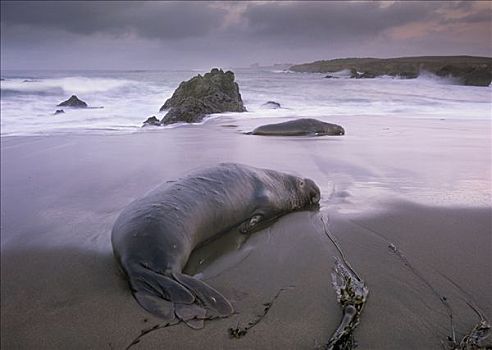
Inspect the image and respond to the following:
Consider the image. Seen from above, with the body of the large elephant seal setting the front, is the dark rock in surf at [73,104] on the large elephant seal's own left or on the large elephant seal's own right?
on the large elephant seal's own left

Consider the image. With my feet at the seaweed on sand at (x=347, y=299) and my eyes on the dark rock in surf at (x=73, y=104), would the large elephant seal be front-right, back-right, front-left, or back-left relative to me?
front-left

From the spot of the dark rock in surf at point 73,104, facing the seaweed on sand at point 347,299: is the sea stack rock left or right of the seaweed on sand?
left

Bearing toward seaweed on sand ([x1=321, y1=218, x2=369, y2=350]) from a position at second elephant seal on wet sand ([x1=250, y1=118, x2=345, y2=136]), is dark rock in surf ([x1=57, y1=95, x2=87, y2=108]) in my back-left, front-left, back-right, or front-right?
back-right

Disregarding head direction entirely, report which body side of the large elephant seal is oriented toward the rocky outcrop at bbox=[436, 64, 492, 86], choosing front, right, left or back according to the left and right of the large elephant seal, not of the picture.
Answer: front

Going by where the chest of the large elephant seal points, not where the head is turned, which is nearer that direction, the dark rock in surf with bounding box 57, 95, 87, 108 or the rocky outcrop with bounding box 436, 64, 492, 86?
the rocky outcrop

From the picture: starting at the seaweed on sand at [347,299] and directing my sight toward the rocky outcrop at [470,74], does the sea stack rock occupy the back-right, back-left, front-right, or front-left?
front-left

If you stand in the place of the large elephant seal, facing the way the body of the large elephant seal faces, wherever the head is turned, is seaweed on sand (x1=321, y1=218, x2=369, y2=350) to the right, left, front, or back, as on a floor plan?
right

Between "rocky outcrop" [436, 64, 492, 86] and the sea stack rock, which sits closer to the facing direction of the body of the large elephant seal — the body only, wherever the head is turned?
the rocky outcrop

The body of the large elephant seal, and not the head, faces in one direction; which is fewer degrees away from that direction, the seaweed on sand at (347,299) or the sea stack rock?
the sea stack rock

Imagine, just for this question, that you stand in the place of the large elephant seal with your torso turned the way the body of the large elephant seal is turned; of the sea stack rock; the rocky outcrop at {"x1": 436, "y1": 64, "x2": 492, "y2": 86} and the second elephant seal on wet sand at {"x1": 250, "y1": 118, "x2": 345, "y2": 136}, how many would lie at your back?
0

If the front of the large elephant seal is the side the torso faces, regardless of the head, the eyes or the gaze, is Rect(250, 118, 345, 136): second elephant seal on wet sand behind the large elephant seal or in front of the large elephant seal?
in front

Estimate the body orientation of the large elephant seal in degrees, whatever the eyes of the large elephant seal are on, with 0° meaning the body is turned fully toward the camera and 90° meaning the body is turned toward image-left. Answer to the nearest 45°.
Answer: approximately 225°

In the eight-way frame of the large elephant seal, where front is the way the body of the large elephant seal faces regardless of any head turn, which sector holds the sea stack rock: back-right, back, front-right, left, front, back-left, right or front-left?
front-left

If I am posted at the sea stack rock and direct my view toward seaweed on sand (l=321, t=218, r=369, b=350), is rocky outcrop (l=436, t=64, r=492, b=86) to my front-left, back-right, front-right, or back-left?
back-left
